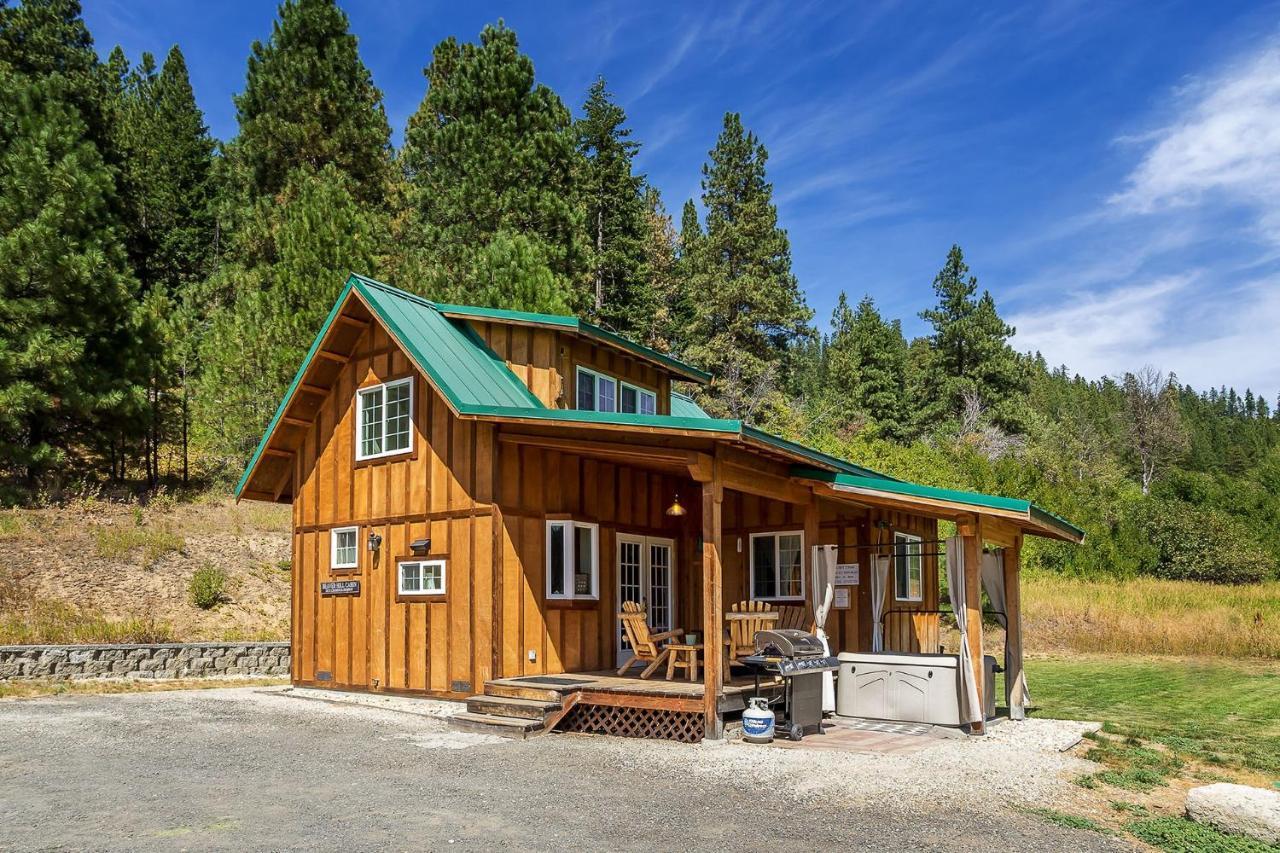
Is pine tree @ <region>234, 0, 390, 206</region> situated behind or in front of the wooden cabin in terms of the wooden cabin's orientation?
behind

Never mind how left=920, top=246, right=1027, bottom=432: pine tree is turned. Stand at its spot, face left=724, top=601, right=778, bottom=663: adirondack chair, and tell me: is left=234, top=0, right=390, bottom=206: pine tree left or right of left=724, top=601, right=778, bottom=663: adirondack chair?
right

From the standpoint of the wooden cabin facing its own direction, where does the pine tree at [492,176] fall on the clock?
The pine tree is roughly at 7 o'clock from the wooden cabin.

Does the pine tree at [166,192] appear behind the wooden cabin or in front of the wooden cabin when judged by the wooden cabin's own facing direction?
behind

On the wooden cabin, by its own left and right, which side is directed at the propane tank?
front

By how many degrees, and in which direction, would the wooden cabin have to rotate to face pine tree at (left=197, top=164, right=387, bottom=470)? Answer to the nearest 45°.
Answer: approximately 180°

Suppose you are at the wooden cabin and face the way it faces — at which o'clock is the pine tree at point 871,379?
The pine tree is roughly at 8 o'clock from the wooden cabin.

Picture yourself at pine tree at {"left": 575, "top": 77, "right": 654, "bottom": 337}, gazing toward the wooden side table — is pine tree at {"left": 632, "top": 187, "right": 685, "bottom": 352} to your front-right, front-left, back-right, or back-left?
back-left

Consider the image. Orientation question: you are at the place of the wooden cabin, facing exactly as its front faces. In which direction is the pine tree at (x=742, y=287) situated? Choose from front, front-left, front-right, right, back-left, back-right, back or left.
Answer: back-left

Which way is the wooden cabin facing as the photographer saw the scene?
facing the viewer and to the right of the viewer

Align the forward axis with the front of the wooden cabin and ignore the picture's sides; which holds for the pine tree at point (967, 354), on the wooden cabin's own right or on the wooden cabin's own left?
on the wooden cabin's own left

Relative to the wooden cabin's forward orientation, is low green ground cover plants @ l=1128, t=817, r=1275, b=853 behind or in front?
in front
